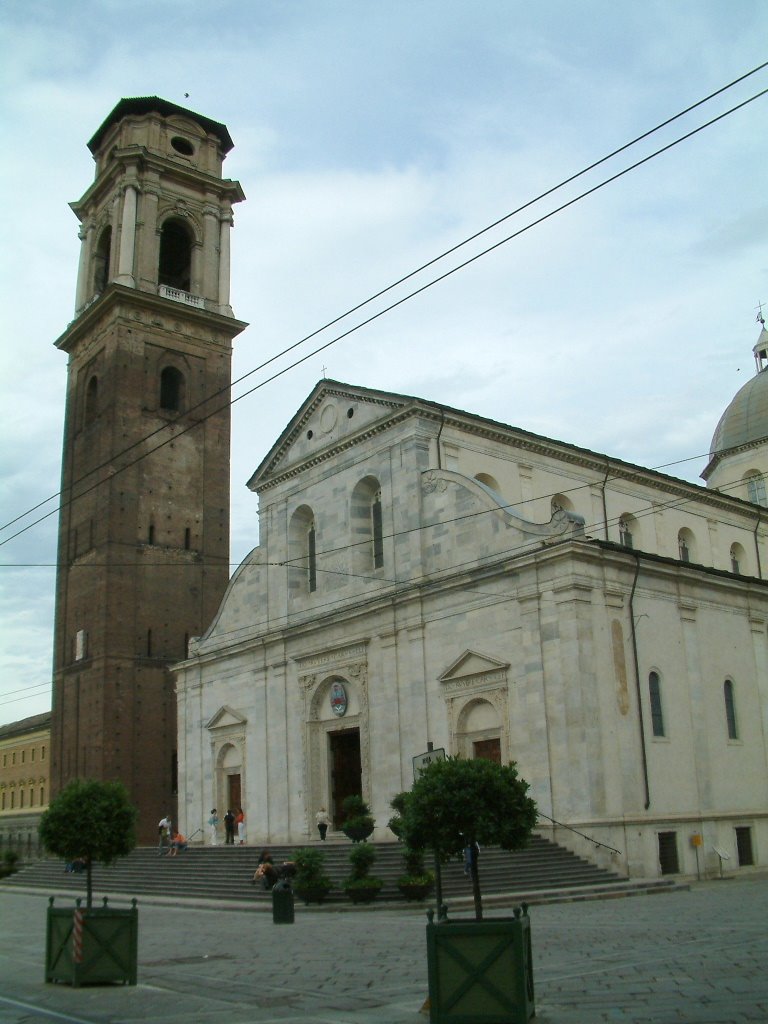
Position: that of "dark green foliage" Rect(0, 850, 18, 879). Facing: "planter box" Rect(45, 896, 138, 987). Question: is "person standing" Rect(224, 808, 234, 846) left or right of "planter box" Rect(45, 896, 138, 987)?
left

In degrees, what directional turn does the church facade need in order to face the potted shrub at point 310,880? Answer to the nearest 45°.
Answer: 0° — it already faces it

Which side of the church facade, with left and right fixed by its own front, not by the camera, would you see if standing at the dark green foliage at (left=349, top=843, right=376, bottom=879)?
front

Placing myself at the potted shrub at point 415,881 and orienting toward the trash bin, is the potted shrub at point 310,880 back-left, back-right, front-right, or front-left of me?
front-right

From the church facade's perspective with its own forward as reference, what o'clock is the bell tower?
The bell tower is roughly at 3 o'clock from the church facade.

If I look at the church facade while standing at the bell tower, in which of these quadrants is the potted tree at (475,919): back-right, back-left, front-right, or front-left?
front-right

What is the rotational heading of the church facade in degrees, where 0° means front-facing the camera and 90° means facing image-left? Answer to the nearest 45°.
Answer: approximately 45°

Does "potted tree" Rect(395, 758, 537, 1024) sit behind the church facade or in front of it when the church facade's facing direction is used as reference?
in front
